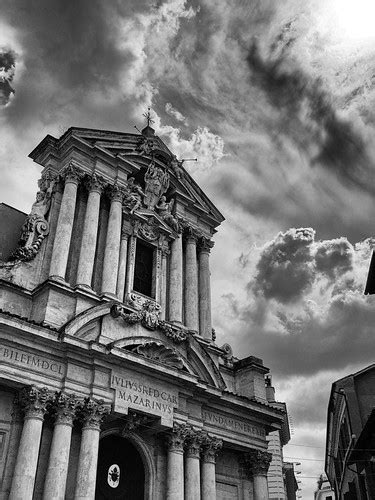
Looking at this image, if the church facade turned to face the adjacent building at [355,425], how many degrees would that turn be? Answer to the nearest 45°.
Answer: approximately 90° to its left
